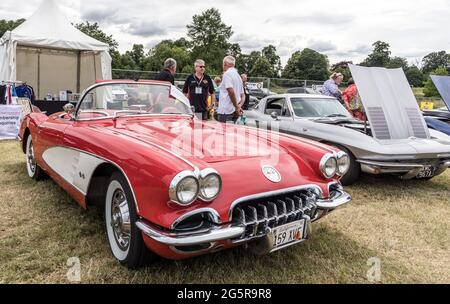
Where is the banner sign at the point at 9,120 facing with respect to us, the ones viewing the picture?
facing the viewer

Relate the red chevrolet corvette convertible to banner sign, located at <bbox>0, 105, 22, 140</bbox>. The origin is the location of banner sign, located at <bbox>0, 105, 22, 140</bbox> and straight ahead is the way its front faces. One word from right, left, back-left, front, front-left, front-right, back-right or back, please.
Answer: front

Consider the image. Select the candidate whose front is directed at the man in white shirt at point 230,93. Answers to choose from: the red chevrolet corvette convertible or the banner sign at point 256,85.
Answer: the banner sign

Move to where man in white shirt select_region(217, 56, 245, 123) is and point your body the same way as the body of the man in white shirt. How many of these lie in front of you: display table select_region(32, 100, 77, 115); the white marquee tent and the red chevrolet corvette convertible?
2

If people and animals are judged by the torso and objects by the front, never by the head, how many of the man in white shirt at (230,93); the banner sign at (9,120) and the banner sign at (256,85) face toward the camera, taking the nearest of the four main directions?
2

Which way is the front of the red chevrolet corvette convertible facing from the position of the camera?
facing the viewer and to the right of the viewer

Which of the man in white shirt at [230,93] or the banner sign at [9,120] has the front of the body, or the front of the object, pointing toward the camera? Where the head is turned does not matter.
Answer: the banner sign

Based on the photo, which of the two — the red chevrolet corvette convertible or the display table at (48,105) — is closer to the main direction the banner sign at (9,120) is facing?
the red chevrolet corvette convertible

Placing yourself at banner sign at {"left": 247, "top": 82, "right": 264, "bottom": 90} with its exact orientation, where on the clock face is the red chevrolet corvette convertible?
The red chevrolet corvette convertible is roughly at 12 o'clock from the banner sign.

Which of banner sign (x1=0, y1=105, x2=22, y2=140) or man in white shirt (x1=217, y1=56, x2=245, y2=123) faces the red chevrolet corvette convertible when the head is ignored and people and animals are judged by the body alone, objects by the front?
the banner sign

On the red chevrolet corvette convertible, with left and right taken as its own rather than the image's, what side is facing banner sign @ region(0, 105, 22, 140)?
back
